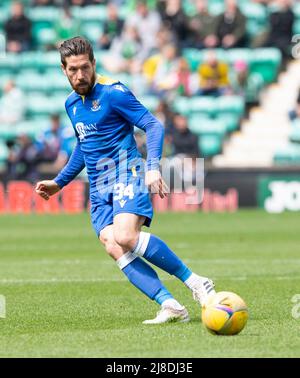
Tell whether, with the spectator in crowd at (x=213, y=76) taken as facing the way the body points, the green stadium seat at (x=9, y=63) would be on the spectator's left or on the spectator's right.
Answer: on the spectator's right

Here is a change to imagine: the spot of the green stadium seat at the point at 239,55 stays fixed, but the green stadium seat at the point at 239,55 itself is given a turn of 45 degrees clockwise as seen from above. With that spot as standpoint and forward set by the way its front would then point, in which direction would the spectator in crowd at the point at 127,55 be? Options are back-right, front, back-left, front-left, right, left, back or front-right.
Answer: front-right

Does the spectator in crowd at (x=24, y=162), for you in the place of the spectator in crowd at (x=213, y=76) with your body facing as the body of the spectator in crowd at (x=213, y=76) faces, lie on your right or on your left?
on your right

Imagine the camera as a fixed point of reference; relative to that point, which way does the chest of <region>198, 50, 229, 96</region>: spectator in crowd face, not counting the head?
toward the camera

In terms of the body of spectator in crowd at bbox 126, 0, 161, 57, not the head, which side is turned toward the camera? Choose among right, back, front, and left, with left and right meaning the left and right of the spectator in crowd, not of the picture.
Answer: front

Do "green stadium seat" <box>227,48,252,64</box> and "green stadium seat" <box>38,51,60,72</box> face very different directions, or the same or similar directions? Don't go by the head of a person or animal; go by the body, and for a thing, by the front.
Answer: same or similar directions

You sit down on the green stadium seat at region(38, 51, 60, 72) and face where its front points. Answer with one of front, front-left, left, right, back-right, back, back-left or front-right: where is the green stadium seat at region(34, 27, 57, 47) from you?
back

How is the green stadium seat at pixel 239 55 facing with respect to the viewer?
toward the camera

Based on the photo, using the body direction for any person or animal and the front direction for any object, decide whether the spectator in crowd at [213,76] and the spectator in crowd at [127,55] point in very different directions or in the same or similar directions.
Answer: same or similar directions

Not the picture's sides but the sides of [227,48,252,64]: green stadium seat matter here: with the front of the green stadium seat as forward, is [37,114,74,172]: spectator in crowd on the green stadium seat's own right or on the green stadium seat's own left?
on the green stadium seat's own right

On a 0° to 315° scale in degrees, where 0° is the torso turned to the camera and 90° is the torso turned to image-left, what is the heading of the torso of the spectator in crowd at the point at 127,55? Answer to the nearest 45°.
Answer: approximately 0°
